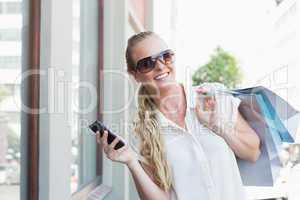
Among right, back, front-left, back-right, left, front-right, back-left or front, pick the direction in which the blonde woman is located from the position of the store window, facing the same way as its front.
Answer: front

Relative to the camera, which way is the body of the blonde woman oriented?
toward the camera

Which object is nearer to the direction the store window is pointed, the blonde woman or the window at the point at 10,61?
the blonde woman

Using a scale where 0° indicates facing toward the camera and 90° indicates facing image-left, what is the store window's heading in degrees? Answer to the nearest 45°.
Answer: approximately 315°

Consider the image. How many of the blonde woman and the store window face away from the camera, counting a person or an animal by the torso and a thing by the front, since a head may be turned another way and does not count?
0
